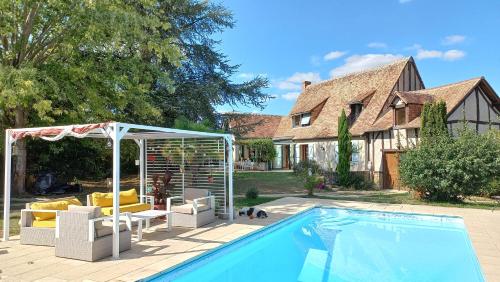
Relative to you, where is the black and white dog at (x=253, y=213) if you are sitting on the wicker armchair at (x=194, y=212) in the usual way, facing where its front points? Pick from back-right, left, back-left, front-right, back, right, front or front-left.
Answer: back

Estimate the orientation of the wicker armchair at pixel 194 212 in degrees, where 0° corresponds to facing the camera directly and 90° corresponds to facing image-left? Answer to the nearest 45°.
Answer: approximately 45°

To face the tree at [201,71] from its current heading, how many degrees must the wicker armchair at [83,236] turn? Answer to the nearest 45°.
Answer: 0° — it already faces it

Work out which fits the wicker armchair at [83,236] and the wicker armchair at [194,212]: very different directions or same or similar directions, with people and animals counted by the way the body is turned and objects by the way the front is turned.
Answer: very different directions

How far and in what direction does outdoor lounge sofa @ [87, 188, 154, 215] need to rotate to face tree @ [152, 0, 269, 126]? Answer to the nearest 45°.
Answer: approximately 135° to its left

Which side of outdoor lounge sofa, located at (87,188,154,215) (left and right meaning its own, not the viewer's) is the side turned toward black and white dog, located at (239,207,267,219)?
left

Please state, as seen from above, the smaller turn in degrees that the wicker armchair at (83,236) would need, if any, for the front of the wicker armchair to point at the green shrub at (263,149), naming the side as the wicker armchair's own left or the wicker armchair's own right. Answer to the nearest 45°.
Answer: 0° — it already faces it

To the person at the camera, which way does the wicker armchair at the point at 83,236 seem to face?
facing away from the viewer and to the right of the viewer

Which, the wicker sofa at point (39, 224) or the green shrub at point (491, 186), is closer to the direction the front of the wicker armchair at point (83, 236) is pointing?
the green shrub
